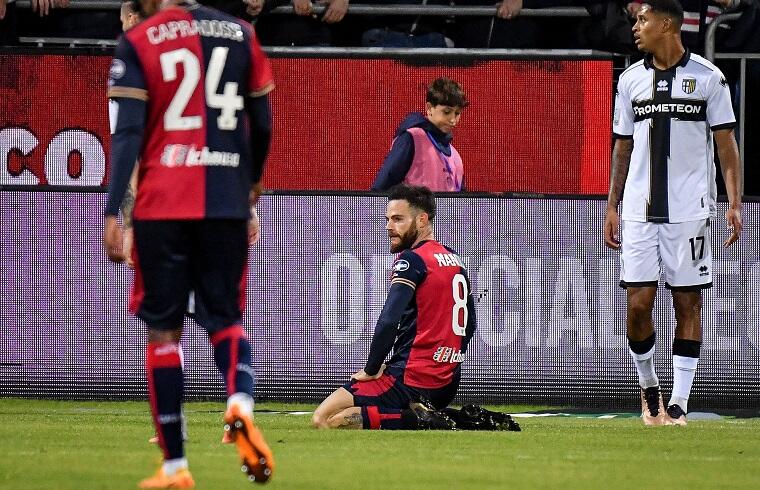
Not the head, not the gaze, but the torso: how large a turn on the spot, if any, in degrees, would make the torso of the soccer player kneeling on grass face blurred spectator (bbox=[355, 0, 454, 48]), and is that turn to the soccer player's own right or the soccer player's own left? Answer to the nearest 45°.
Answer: approximately 45° to the soccer player's own right

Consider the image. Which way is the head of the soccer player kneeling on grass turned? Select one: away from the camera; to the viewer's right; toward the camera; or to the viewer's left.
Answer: to the viewer's left

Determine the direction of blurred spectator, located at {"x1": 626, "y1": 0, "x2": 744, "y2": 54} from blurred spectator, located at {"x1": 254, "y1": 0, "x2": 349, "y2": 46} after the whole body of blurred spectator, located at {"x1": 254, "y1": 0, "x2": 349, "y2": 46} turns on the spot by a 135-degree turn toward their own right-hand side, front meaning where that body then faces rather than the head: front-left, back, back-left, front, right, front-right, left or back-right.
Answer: back-right

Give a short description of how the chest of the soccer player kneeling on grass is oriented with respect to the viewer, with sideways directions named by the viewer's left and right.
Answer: facing away from the viewer and to the left of the viewer

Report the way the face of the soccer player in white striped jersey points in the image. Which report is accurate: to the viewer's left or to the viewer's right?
to the viewer's left

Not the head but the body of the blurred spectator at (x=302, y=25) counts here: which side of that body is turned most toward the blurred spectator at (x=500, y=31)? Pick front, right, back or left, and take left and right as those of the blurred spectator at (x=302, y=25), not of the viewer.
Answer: left

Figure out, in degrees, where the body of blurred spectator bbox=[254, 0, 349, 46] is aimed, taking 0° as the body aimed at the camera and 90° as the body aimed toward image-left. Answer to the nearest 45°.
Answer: approximately 0°

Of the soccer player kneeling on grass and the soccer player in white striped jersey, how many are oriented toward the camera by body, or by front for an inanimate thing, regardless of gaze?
1

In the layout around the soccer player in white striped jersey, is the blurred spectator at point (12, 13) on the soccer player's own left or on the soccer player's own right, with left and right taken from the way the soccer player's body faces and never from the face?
on the soccer player's own right

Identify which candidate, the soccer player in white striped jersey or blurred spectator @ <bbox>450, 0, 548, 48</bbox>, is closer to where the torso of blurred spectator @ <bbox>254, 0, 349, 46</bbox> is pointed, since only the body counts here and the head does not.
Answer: the soccer player in white striped jersey
